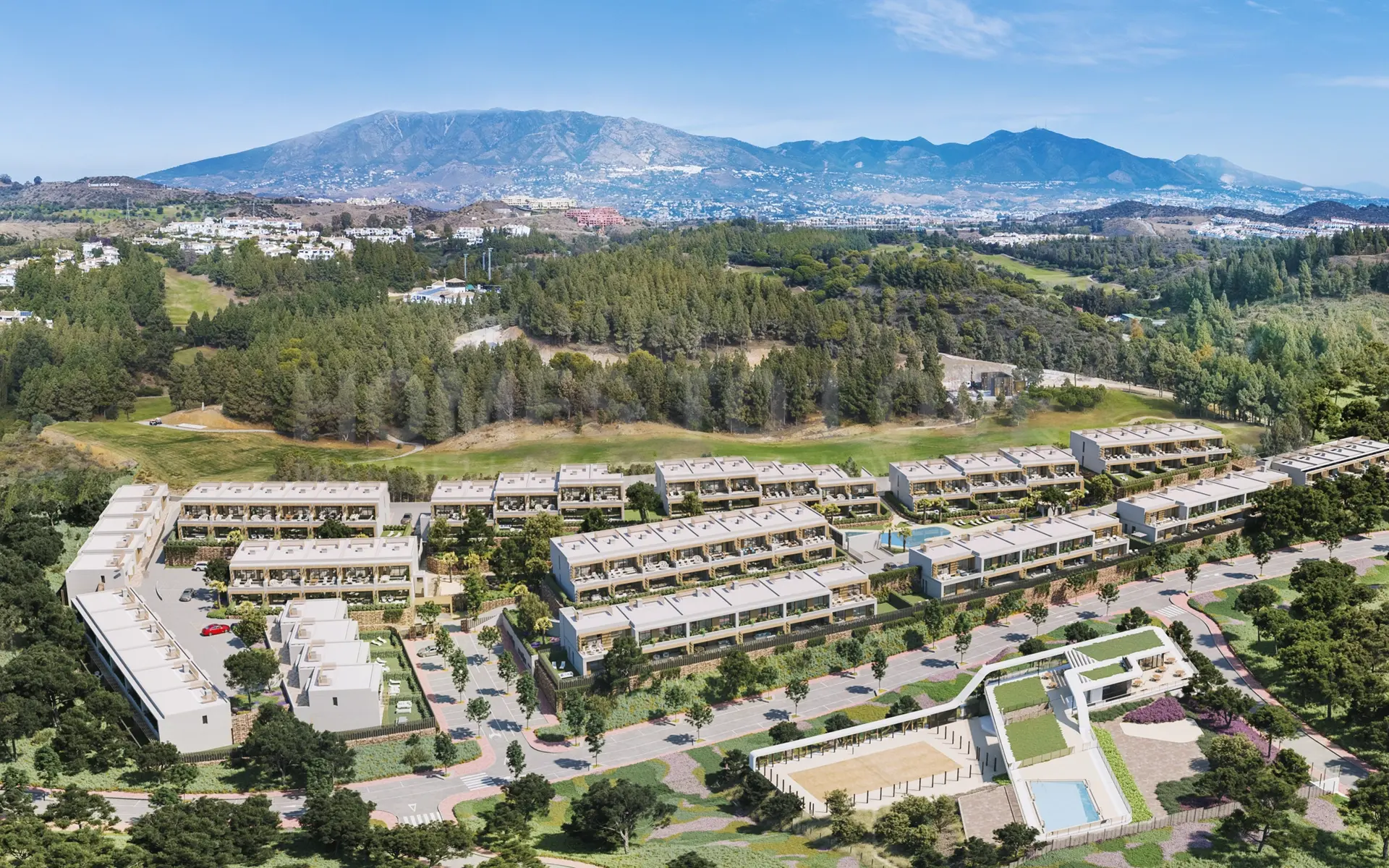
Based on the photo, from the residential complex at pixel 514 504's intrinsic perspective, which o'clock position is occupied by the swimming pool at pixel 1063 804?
The swimming pool is roughly at 11 o'clock from the residential complex.

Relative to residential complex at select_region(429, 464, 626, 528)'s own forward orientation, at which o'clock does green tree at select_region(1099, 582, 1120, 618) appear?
The green tree is roughly at 10 o'clock from the residential complex.

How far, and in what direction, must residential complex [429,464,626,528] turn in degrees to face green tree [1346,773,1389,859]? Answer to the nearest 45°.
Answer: approximately 45° to its left

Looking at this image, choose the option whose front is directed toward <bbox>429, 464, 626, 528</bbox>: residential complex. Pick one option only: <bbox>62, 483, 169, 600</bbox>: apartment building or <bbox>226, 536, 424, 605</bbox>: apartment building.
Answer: <bbox>62, 483, 169, 600</bbox>: apartment building

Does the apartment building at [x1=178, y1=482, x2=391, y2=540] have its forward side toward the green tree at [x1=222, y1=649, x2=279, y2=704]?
yes

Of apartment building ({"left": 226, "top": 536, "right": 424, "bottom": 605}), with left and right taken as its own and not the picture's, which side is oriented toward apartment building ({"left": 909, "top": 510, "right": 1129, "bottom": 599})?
left

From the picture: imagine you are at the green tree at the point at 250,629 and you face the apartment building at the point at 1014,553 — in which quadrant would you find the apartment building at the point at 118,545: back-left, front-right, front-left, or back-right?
back-left

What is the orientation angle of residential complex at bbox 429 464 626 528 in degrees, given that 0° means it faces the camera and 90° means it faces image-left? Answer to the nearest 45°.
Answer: approximately 0°

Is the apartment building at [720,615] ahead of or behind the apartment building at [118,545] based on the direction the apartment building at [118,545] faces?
ahead

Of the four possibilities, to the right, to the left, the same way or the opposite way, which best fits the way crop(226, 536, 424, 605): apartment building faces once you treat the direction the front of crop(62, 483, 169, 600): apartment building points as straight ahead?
to the right

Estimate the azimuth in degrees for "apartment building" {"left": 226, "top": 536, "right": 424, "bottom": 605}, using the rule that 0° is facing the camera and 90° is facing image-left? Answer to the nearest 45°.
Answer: approximately 0°

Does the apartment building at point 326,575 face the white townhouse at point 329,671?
yes
